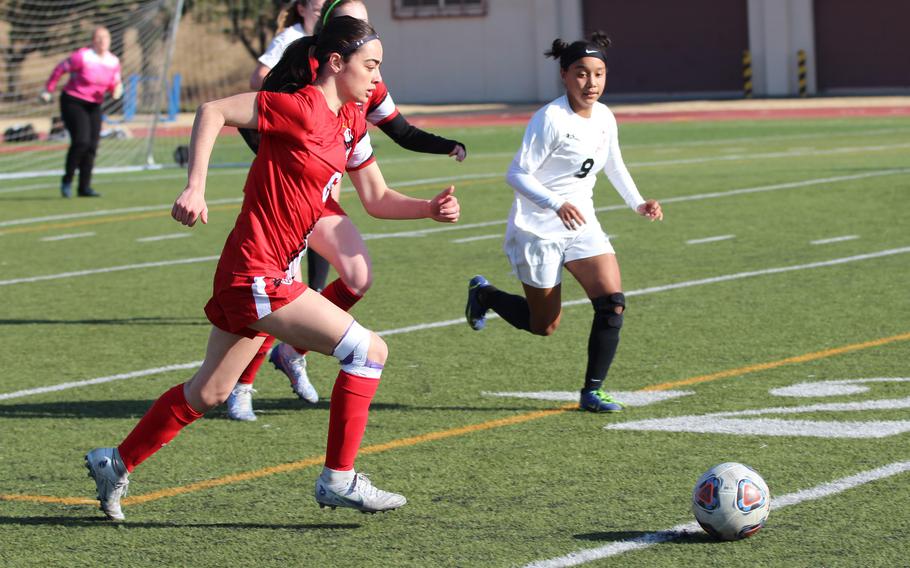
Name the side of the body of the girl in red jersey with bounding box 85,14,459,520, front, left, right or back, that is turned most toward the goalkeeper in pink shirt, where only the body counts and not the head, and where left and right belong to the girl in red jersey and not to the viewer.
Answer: left

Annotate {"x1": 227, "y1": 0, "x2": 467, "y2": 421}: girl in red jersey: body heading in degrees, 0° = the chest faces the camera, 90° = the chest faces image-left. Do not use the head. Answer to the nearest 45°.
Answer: approximately 315°

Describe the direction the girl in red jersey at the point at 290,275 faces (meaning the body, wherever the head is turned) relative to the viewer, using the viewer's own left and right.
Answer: facing to the right of the viewer

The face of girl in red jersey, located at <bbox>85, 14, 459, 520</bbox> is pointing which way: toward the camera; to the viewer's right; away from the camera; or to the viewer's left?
to the viewer's right

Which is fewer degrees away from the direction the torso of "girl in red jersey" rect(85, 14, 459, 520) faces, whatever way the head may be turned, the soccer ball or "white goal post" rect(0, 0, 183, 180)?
the soccer ball

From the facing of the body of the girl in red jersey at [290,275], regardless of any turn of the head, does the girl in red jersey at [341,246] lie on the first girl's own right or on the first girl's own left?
on the first girl's own left

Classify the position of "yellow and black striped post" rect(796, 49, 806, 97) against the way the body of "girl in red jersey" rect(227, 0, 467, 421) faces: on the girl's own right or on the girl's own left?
on the girl's own left

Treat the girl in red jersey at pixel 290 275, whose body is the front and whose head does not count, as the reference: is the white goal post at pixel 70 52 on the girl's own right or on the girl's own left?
on the girl's own left
